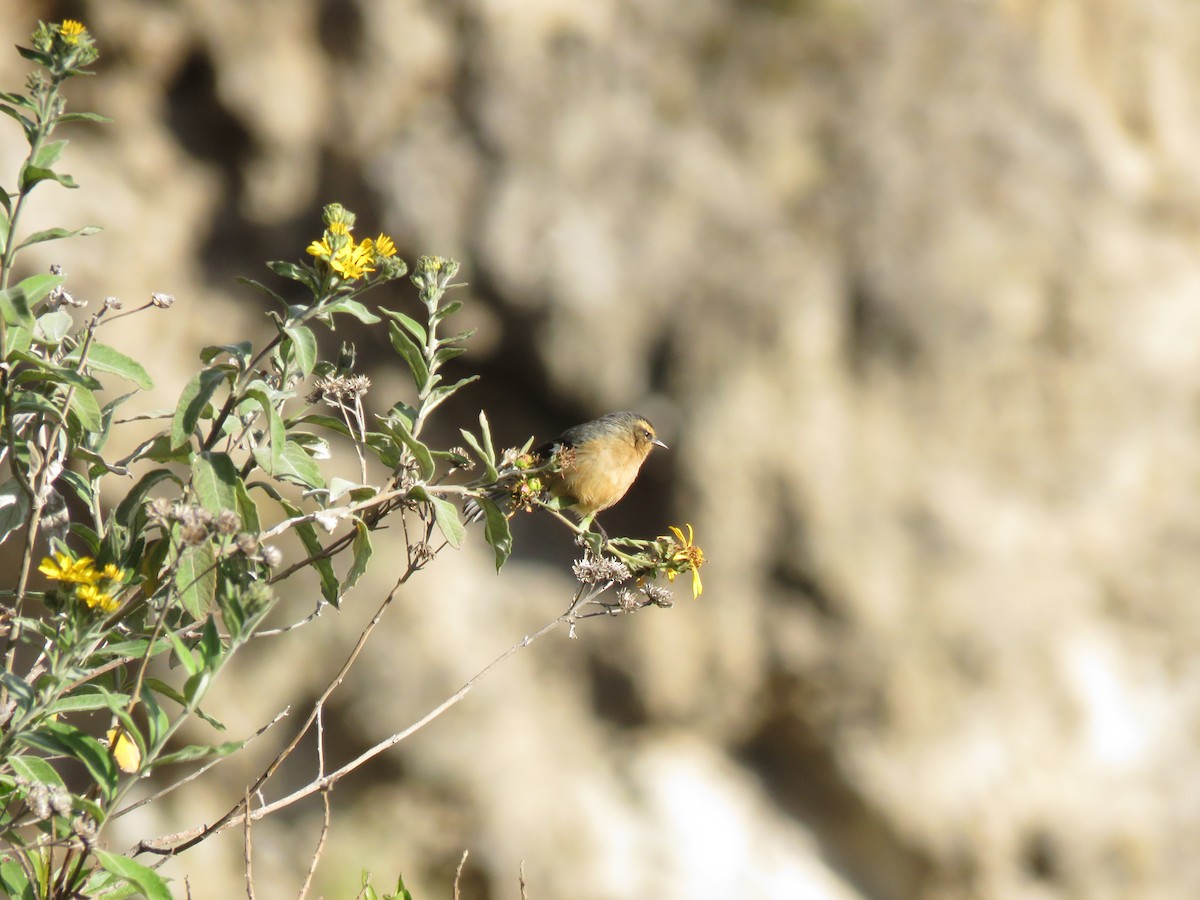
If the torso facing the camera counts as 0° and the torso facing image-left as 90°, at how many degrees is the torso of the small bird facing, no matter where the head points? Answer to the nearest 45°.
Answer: approximately 270°

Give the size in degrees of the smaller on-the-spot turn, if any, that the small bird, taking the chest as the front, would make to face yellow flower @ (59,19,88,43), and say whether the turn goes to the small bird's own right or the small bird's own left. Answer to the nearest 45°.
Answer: approximately 135° to the small bird's own right

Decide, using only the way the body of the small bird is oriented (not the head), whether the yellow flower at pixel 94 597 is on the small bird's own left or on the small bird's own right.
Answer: on the small bird's own right
